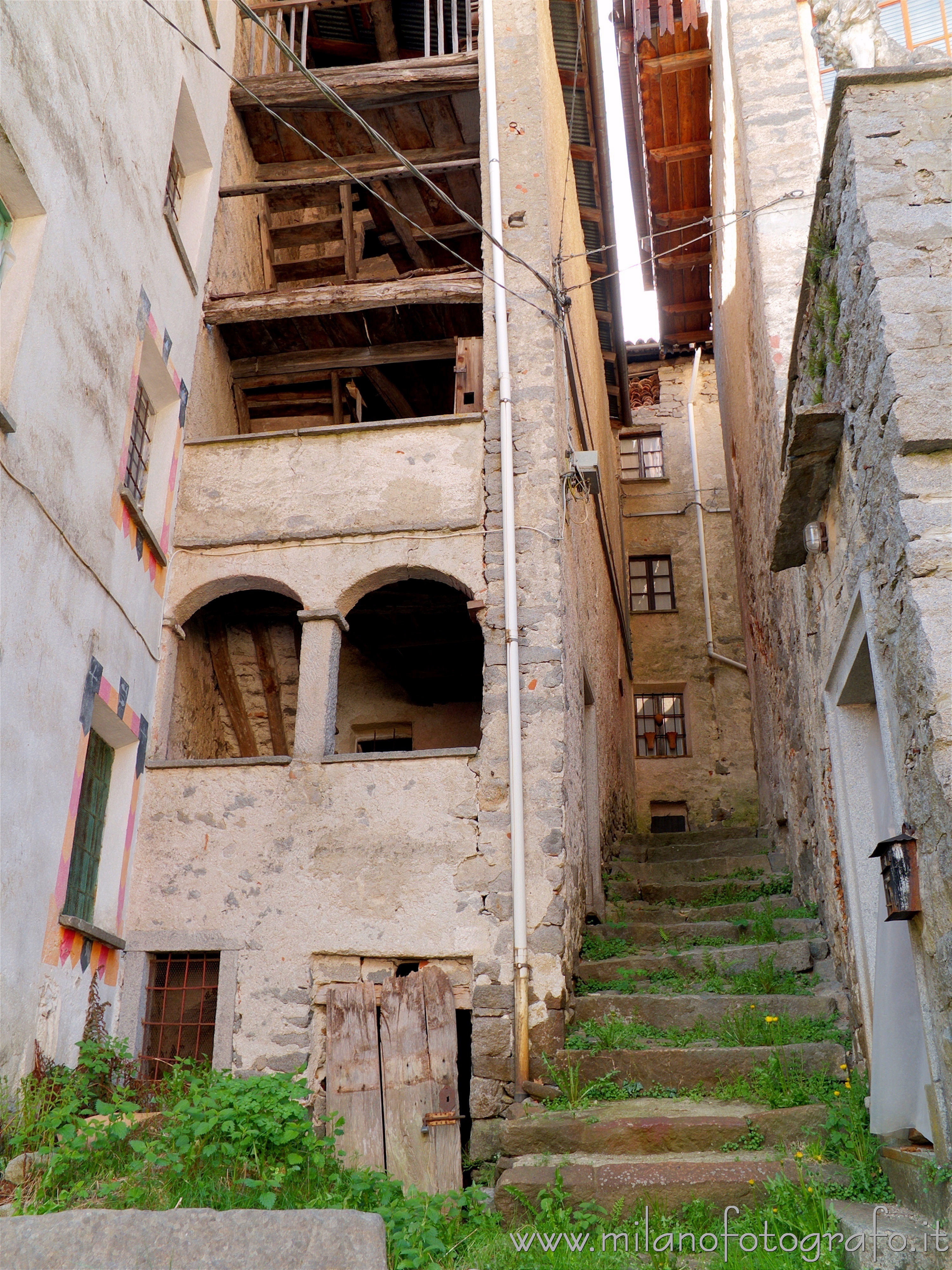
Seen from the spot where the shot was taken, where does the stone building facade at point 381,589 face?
facing the viewer

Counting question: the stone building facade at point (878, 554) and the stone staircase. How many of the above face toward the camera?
1

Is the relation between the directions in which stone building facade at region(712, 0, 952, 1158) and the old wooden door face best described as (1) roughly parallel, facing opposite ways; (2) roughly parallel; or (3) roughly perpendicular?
roughly perpendicular

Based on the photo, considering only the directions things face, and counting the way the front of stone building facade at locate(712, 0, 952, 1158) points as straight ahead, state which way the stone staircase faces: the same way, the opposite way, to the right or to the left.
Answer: to the left

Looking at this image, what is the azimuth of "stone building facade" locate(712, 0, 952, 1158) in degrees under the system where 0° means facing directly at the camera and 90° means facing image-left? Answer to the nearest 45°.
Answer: approximately 90°

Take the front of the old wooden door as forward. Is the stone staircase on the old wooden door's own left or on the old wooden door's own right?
on the old wooden door's own left

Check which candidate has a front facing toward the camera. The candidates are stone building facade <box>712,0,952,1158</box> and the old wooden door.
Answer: the old wooden door

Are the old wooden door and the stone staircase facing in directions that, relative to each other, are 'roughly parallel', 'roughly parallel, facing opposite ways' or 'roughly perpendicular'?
roughly parallel

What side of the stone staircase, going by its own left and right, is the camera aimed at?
front

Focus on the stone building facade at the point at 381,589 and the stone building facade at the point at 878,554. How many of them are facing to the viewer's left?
1

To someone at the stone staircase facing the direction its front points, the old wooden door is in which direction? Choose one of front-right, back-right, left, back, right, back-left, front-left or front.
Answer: right
